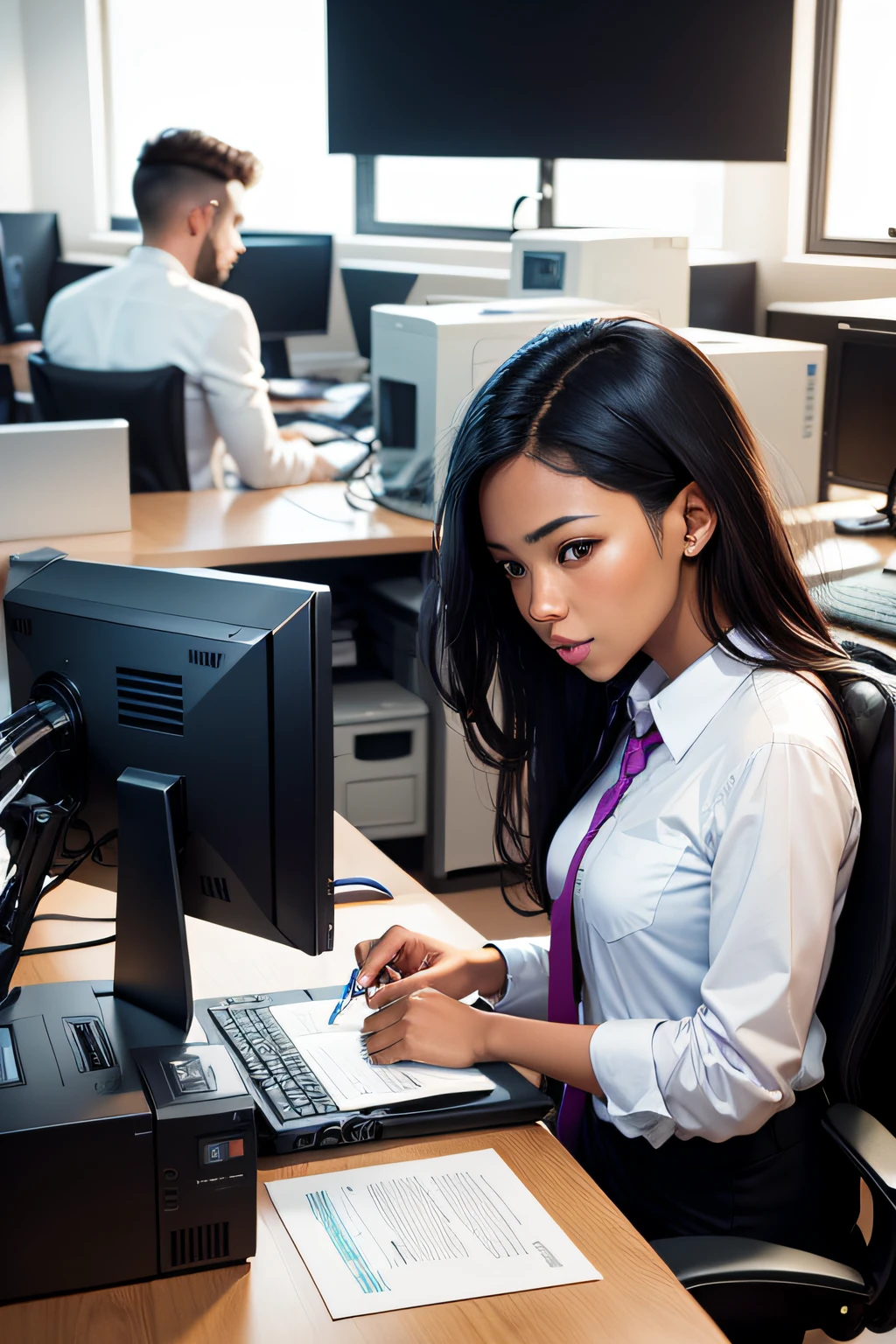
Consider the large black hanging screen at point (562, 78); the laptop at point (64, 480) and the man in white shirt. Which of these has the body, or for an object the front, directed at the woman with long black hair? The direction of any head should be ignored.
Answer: the large black hanging screen

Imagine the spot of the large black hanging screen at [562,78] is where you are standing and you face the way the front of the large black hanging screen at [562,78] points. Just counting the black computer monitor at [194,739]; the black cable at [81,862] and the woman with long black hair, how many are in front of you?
3

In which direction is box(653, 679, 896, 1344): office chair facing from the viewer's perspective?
to the viewer's left

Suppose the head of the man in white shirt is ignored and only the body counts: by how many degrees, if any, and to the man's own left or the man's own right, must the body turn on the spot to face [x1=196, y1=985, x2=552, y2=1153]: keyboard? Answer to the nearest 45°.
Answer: approximately 135° to the man's own right

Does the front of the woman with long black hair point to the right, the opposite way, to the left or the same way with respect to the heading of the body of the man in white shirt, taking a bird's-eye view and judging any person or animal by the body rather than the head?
the opposite way

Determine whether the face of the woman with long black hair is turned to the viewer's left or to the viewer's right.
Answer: to the viewer's left

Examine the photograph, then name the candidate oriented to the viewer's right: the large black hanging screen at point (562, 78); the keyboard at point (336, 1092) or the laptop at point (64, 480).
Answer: the keyboard at point (336, 1092)

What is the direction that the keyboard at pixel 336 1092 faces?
to the viewer's right

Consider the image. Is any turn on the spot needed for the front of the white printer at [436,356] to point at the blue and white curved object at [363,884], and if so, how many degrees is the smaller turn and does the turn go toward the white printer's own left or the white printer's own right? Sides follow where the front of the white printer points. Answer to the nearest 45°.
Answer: approximately 45° to the white printer's own left

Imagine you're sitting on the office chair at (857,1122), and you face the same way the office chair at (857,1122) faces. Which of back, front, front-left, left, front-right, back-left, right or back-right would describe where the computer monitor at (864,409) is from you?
right

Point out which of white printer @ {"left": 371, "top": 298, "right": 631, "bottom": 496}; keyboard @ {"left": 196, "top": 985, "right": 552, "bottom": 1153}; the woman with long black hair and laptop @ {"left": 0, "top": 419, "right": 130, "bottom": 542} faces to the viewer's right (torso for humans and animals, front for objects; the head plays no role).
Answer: keyboard @ {"left": 196, "top": 985, "right": 552, "bottom": 1153}

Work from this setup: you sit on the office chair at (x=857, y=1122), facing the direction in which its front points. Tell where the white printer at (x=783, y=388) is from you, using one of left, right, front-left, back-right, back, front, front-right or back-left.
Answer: right

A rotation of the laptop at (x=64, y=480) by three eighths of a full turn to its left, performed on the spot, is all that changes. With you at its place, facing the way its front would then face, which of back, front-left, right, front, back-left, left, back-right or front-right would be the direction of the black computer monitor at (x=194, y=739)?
front-left
